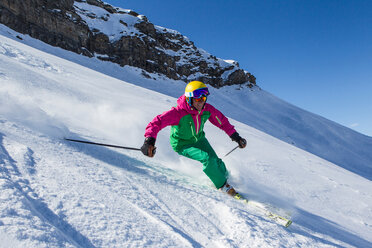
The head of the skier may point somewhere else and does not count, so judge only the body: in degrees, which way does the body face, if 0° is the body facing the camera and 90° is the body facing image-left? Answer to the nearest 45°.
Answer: approximately 315°

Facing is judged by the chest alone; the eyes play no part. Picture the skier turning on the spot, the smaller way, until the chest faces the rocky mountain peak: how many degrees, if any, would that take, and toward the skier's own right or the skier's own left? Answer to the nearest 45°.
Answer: approximately 180°
